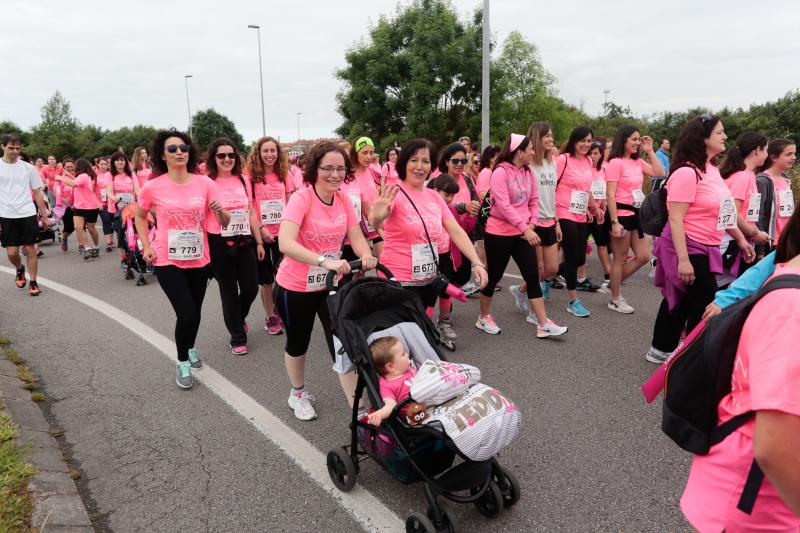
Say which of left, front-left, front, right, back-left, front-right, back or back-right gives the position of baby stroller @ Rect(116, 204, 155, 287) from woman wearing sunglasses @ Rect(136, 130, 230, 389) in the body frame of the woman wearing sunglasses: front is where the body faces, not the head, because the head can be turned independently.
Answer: back

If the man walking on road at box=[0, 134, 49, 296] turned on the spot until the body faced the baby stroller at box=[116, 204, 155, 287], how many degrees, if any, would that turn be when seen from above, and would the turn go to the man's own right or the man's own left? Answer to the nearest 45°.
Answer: approximately 90° to the man's own left

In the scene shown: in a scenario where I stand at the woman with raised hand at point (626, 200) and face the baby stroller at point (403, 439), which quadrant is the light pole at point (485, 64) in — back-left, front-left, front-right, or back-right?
back-right

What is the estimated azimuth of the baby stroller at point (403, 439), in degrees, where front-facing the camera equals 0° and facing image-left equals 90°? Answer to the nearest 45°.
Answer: approximately 315°
